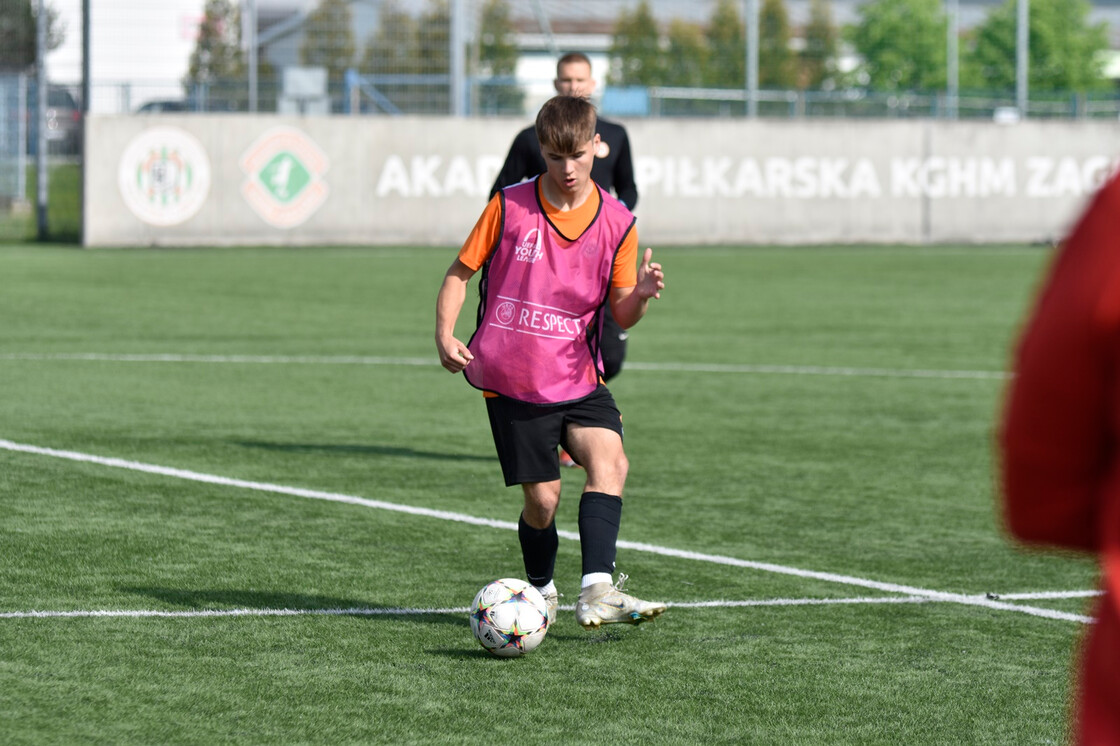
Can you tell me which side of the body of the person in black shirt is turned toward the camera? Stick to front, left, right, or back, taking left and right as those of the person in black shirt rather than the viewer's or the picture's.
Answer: front

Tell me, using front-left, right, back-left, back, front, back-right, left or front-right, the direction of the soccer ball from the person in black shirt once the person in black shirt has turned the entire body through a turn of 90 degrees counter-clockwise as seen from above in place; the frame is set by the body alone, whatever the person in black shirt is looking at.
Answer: right

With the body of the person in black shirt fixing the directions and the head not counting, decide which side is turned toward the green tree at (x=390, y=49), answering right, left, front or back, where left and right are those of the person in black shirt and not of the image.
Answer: back

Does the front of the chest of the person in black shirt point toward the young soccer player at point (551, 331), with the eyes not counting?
yes

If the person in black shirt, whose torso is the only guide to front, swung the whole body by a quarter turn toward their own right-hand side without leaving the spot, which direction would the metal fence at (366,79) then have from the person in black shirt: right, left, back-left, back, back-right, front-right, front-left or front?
right

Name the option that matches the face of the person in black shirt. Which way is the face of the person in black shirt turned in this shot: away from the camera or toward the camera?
toward the camera

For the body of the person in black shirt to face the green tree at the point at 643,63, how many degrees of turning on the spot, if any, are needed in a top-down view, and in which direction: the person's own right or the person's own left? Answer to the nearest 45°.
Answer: approximately 180°

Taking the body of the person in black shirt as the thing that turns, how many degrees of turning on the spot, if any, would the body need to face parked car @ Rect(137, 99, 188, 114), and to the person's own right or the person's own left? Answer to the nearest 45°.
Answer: approximately 180°

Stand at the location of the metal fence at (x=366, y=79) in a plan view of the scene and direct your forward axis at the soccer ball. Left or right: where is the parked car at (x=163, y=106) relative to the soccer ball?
right

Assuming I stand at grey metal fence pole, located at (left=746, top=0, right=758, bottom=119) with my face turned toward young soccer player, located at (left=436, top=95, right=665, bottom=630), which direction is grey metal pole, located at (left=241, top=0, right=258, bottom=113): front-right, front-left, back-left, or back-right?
front-right

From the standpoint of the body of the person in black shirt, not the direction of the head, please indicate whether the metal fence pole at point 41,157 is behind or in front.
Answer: behind

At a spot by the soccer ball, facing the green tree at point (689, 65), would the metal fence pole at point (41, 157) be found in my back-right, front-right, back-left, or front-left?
front-left

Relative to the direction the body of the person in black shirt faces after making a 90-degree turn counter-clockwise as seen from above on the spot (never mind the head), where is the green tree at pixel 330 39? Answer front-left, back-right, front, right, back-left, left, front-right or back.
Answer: left
